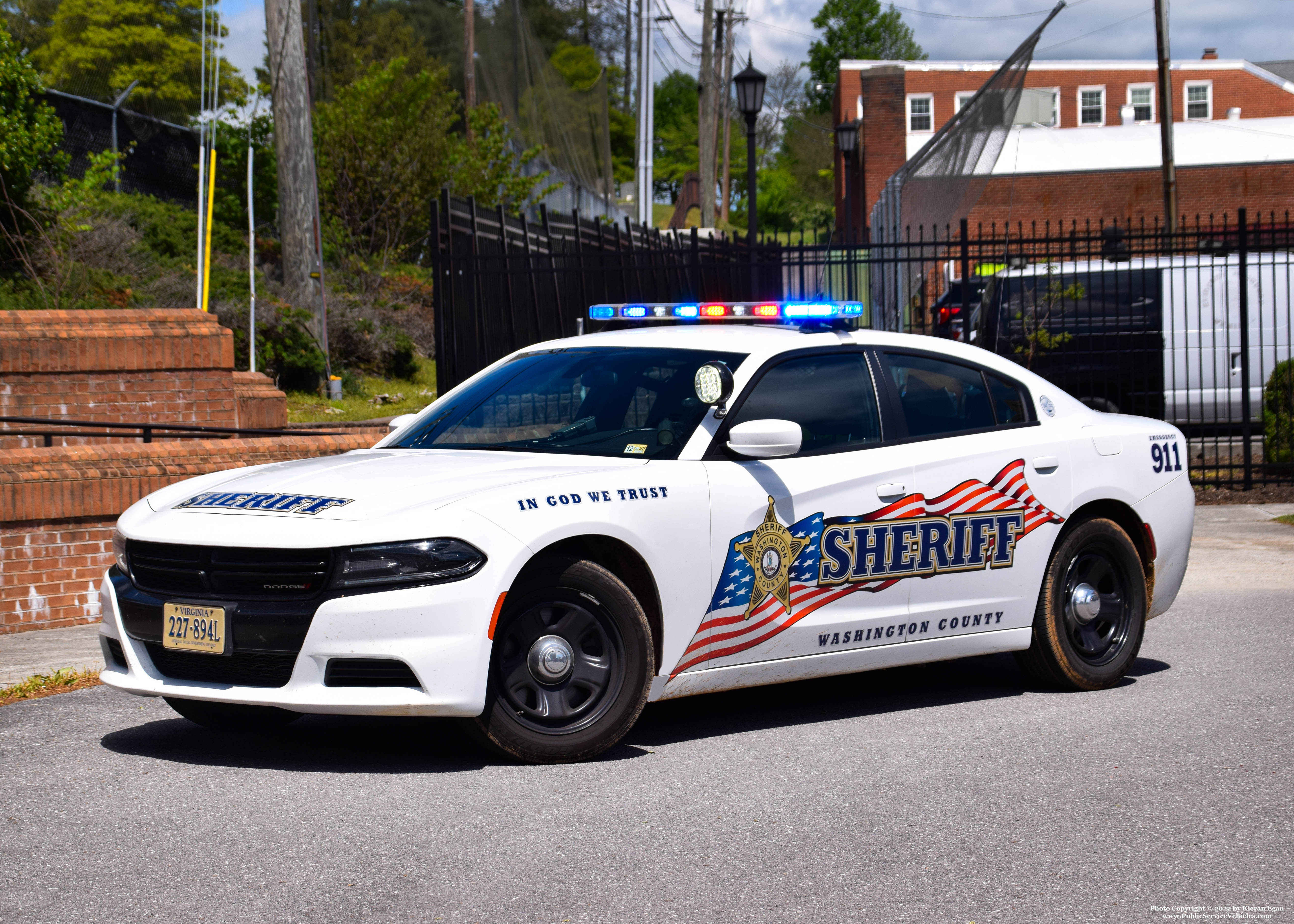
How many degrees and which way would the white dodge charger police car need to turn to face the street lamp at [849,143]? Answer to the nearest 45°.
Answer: approximately 135° to its right

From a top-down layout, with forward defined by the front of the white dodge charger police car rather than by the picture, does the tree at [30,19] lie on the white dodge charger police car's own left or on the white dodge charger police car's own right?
on the white dodge charger police car's own right

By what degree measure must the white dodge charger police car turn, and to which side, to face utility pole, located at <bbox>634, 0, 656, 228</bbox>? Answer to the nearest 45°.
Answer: approximately 135° to its right

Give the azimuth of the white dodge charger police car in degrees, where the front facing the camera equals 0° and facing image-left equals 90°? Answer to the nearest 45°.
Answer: approximately 45°

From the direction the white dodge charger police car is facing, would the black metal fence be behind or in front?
behind

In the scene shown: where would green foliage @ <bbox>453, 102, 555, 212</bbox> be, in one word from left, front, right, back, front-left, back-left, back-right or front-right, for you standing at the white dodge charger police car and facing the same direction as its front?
back-right

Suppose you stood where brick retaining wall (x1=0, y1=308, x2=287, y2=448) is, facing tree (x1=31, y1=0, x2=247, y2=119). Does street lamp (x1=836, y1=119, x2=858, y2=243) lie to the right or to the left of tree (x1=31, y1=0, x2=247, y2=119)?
right

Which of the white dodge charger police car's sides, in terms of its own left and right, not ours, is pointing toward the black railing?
right

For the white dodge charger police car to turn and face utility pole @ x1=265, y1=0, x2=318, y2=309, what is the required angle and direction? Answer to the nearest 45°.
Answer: approximately 135° to its right
